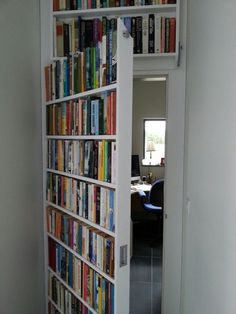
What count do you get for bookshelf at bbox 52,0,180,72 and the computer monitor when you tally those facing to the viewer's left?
0

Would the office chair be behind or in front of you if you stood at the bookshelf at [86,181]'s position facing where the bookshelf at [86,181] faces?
behind

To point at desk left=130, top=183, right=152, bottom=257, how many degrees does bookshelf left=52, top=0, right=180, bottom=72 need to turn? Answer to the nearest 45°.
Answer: approximately 180°

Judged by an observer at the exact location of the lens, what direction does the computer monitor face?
facing the viewer and to the right of the viewer

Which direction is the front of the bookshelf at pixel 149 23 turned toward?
toward the camera

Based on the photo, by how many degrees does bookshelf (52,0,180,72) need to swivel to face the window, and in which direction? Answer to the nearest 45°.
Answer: approximately 180°

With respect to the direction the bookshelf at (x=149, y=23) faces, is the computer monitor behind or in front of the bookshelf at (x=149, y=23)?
behind

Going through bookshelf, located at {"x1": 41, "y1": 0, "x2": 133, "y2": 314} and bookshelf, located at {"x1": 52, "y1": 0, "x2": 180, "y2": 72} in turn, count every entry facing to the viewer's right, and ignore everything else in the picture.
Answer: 0

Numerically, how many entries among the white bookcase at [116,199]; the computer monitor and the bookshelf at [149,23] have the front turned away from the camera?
0

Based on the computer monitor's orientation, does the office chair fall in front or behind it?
in front

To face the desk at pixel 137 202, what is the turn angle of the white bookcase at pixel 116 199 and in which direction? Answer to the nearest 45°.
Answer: approximately 135° to its right

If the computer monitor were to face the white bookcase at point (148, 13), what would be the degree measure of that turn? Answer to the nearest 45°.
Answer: approximately 45° to its right
